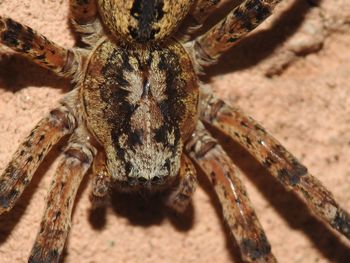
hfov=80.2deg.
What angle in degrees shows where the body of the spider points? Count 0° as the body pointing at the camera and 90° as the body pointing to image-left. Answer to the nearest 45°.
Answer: approximately 0°
